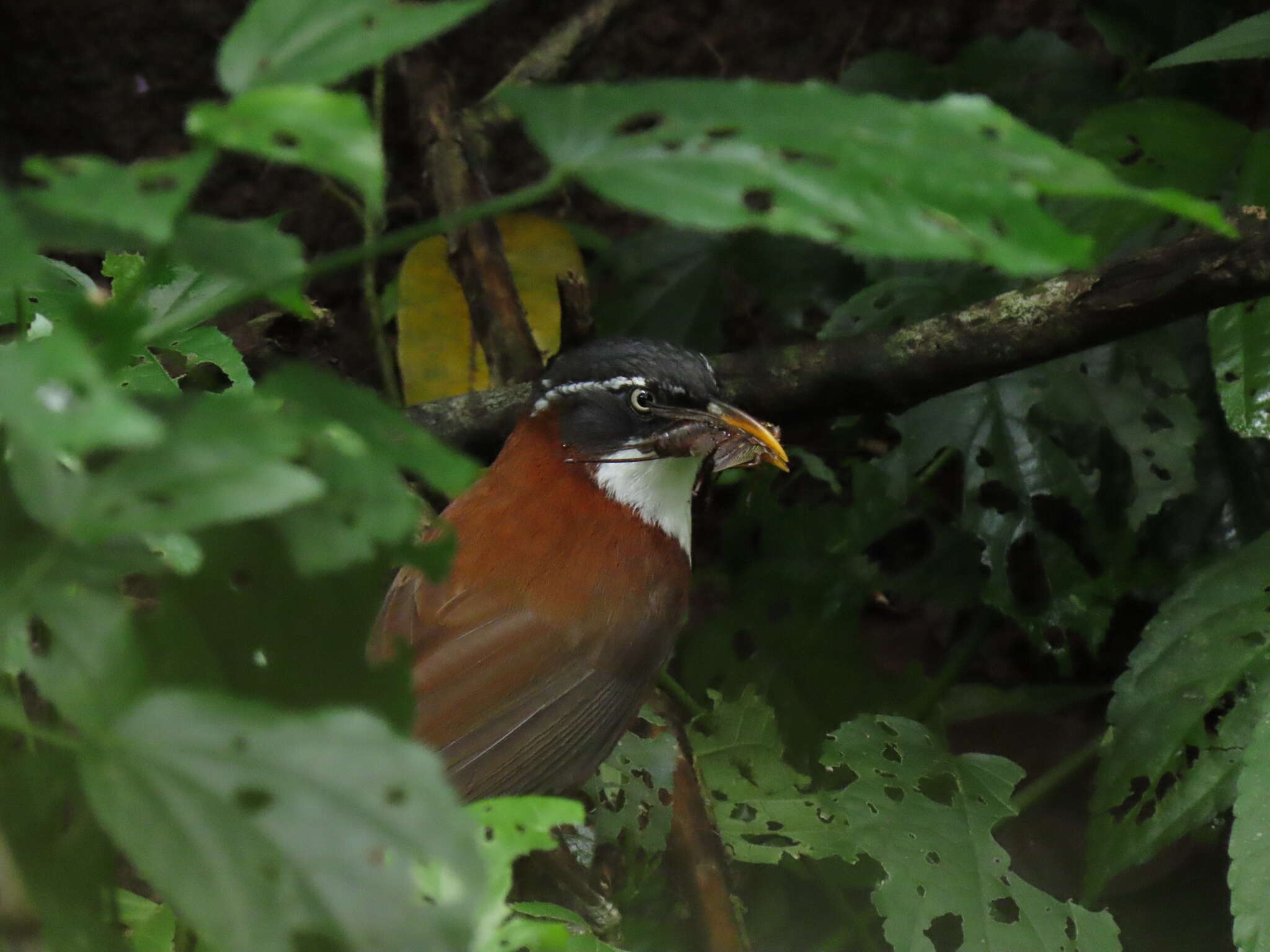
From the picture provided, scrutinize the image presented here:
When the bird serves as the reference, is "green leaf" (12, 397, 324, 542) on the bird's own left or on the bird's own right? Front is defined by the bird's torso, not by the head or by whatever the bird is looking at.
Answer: on the bird's own right

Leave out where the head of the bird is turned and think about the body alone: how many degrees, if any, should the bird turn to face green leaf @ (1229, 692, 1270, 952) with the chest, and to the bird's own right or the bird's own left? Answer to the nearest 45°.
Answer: approximately 45° to the bird's own right

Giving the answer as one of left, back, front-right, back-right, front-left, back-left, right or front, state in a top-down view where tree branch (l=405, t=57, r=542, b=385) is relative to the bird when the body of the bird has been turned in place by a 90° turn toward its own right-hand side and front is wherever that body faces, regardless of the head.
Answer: back

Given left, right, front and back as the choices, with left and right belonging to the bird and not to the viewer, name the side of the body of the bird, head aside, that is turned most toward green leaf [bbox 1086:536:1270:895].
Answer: front

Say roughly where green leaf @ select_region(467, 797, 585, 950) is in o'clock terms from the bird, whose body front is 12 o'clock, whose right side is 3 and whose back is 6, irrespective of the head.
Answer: The green leaf is roughly at 3 o'clock from the bird.

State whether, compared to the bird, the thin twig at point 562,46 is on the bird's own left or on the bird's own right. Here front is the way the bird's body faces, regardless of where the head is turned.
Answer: on the bird's own left

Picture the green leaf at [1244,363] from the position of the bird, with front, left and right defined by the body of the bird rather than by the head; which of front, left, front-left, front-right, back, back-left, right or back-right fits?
front

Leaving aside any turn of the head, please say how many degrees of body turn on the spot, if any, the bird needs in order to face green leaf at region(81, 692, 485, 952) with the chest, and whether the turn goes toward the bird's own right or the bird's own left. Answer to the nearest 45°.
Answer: approximately 90° to the bird's own right

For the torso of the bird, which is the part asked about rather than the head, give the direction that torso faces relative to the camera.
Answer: to the viewer's right
